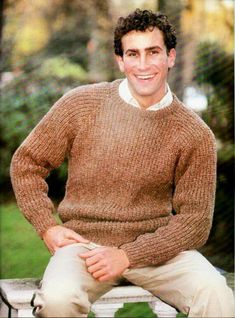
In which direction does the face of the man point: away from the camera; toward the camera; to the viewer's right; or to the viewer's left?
toward the camera

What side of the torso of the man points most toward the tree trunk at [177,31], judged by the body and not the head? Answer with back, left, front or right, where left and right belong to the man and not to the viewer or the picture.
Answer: back

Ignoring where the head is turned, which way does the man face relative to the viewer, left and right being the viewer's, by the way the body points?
facing the viewer

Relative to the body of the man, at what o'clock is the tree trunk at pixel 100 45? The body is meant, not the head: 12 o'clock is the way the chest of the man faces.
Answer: The tree trunk is roughly at 6 o'clock from the man.
